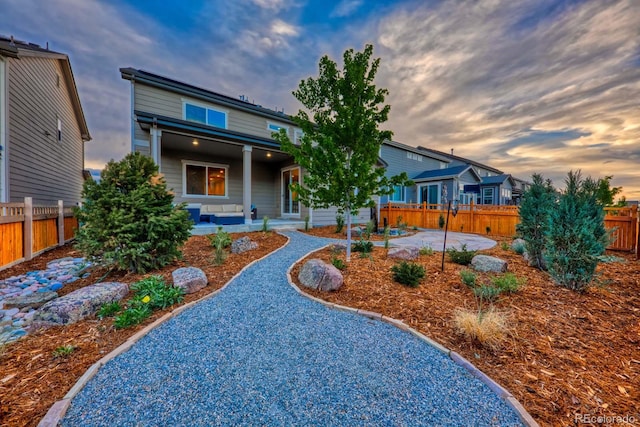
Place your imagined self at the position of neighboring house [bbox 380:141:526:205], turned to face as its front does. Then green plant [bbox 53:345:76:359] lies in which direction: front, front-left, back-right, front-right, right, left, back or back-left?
back-left

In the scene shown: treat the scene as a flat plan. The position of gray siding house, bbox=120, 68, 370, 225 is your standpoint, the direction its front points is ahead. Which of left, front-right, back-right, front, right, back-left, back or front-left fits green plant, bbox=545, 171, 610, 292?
back

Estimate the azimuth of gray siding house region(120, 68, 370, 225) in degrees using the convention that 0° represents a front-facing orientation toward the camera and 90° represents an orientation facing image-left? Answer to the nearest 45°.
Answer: approximately 135°

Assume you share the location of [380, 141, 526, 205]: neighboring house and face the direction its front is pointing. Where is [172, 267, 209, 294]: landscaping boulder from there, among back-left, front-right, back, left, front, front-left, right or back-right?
back-left

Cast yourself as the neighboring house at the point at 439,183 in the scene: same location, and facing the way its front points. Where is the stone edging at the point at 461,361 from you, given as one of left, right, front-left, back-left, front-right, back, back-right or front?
back-left

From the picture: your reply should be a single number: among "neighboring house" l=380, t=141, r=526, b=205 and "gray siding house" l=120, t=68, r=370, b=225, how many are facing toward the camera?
0

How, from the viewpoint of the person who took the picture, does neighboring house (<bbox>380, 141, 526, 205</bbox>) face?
facing away from the viewer and to the left of the viewer

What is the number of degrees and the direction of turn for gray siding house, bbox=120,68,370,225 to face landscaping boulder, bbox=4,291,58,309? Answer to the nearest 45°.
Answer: approximately 135° to its left
